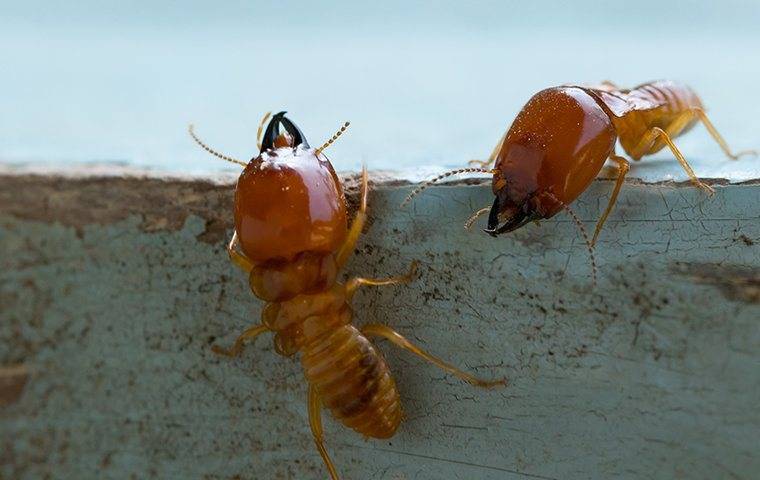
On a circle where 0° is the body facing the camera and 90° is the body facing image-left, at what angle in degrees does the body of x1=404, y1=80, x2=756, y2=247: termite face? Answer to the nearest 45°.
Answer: approximately 45°

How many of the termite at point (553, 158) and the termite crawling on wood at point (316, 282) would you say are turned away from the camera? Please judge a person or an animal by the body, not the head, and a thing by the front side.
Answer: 1

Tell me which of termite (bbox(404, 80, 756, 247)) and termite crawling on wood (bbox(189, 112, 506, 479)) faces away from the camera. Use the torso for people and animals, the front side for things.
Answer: the termite crawling on wood

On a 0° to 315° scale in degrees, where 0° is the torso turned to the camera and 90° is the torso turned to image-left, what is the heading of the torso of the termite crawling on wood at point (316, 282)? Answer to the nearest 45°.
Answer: approximately 180°
